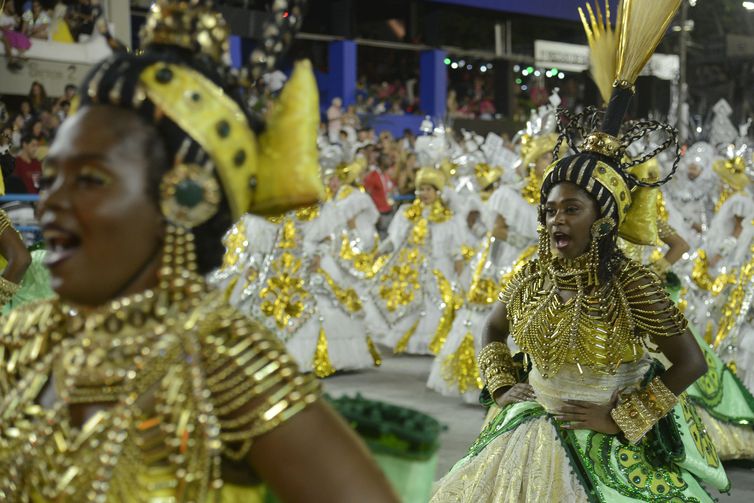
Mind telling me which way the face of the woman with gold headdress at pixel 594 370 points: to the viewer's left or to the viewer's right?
to the viewer's left

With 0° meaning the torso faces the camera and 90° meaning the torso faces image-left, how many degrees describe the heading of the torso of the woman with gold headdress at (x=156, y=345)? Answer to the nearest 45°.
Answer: approximately 45°

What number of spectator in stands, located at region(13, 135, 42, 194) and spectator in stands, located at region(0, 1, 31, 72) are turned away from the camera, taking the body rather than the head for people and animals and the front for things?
0

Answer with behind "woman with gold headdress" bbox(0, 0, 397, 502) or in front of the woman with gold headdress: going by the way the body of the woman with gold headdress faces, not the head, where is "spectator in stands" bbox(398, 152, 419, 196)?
behind

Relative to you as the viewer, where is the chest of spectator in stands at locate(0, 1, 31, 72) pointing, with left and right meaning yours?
facing the viewer and to the right of the viewer

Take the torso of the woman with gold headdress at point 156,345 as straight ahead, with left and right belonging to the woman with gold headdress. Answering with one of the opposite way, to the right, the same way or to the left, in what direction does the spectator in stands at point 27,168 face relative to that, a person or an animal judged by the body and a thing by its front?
to the left

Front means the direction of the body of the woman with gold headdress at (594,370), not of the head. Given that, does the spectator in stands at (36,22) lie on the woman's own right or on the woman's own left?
on the woman's own right

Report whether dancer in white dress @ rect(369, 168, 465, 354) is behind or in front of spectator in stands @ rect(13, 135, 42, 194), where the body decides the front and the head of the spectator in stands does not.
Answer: in front

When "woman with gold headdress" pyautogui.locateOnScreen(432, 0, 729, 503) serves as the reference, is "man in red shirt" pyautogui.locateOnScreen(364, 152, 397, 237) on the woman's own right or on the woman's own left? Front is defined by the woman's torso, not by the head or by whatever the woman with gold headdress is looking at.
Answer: on the woman's own right

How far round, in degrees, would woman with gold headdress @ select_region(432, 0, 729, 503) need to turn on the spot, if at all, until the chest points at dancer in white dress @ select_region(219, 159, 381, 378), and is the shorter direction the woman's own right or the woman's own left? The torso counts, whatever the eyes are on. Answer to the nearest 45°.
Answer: approximately 90° to the woman's own right

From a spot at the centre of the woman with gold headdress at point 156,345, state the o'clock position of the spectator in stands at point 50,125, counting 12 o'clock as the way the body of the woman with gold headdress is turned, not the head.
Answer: The spectator in stands is roughly at 4 o'clock from the woman with gold headdress.
